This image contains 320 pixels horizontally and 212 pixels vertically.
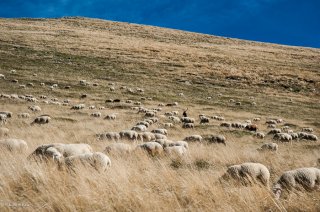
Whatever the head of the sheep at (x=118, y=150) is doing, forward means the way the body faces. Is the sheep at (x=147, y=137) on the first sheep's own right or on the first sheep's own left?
on the first sheep's own right

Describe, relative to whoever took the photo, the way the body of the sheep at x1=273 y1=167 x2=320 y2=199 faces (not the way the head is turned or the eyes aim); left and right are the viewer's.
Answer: facing to the left of the viewer

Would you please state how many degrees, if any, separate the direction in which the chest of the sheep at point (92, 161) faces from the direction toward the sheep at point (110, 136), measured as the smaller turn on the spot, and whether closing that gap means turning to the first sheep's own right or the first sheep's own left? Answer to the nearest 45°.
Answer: approximately 90° to the first sheep's own right

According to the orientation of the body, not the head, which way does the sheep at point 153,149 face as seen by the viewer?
to the viewer's left

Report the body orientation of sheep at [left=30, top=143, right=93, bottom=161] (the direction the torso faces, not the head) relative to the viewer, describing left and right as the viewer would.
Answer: facing to the left of the viewer

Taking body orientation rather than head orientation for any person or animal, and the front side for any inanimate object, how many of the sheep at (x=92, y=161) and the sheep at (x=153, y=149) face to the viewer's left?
2

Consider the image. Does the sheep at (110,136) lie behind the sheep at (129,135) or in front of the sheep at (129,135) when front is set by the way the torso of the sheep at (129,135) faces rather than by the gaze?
in front

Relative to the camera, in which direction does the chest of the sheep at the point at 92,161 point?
to the viewer's left

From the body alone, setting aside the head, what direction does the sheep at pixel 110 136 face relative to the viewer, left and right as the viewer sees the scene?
facing to the left of the viewer

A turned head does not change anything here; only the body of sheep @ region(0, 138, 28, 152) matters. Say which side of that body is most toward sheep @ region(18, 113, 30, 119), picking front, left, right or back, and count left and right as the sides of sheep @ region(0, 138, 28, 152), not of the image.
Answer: right

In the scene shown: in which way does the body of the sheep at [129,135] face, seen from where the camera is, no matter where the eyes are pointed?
to the viewer's left
